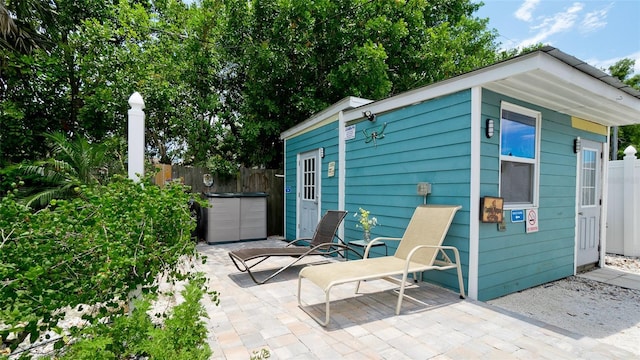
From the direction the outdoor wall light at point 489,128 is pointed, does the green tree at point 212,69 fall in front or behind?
behind

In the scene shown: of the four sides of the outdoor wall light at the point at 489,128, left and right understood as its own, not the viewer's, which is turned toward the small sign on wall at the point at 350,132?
back

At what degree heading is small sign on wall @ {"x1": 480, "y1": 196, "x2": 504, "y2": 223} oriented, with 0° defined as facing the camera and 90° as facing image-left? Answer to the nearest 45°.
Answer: approximately 315°

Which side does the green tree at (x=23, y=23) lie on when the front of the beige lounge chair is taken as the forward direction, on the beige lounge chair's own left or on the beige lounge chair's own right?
on the beige lounge chair's own right

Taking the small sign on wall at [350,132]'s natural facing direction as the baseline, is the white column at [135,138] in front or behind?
in front

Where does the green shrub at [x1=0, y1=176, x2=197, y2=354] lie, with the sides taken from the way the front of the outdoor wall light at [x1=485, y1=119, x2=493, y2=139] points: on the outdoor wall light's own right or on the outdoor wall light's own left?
on the outdoor wall light's own right

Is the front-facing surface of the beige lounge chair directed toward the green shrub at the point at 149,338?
yes

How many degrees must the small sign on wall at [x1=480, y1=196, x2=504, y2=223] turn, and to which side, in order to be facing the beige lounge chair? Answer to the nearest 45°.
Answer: approximately 90° to its right

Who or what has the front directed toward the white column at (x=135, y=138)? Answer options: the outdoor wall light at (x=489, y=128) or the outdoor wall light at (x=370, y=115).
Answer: the outdoor wall light at (x=370, y=115)

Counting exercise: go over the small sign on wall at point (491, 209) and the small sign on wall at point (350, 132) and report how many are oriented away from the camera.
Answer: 0

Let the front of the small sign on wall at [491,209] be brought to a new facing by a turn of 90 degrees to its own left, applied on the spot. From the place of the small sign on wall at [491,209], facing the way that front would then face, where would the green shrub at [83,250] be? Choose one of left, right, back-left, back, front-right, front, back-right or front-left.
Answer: back

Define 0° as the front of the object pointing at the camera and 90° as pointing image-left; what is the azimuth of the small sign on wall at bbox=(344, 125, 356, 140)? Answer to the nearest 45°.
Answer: approximately 45°

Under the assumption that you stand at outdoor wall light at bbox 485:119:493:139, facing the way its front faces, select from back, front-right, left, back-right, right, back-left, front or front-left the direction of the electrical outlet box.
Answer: back-right

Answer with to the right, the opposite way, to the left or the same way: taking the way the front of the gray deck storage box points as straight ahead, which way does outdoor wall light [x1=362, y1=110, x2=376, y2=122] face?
to the right

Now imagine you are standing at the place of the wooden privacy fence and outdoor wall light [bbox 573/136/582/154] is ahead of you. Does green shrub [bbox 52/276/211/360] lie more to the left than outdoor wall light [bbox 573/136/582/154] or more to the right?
right

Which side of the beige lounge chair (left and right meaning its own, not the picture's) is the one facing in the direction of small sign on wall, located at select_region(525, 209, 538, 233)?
back

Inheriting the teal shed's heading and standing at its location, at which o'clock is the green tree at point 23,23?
The green tree is roughly at 4 o'clock from the teal shed.

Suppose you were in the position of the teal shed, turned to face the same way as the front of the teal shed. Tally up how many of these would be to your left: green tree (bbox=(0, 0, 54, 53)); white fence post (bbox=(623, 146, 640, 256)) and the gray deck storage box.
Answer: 1
